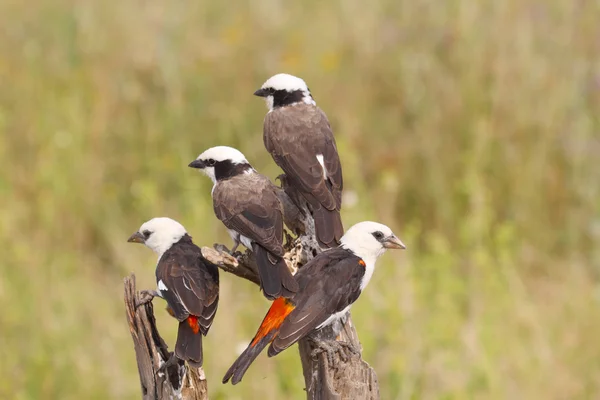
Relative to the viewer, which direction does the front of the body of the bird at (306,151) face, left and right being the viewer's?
facing away from the viewer and to the left of the viewer

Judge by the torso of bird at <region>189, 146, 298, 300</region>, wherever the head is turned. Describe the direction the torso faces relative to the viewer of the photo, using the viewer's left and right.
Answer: facing away from the viewer and to the left of the viewer

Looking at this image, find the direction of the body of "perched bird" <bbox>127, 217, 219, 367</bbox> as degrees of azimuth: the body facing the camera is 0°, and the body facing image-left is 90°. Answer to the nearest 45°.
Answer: approximately 135°
